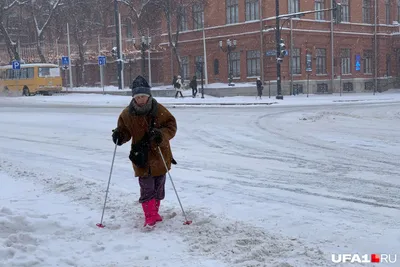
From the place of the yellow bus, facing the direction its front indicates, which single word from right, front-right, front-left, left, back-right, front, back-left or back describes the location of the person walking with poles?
back-left

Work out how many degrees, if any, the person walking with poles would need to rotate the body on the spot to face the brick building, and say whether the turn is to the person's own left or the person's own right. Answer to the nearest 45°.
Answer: approximately 180°

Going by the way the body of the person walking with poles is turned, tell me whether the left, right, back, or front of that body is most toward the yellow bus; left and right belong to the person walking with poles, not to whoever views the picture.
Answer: back

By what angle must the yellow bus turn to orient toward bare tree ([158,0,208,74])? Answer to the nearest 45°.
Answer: approximately 135° to its right

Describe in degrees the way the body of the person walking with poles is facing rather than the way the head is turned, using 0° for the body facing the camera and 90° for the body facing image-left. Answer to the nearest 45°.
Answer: approximately 0°

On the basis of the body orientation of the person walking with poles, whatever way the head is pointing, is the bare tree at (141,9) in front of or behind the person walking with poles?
behind

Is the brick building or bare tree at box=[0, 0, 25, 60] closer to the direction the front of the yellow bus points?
the bare tree

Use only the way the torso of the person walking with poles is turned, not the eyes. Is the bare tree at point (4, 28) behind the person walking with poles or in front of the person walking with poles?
behind

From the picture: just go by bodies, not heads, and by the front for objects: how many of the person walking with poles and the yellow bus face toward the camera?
1

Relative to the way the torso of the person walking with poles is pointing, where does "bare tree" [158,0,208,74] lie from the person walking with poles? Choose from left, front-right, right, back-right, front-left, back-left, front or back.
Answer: back

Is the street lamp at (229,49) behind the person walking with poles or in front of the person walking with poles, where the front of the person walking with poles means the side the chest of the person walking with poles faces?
behind
